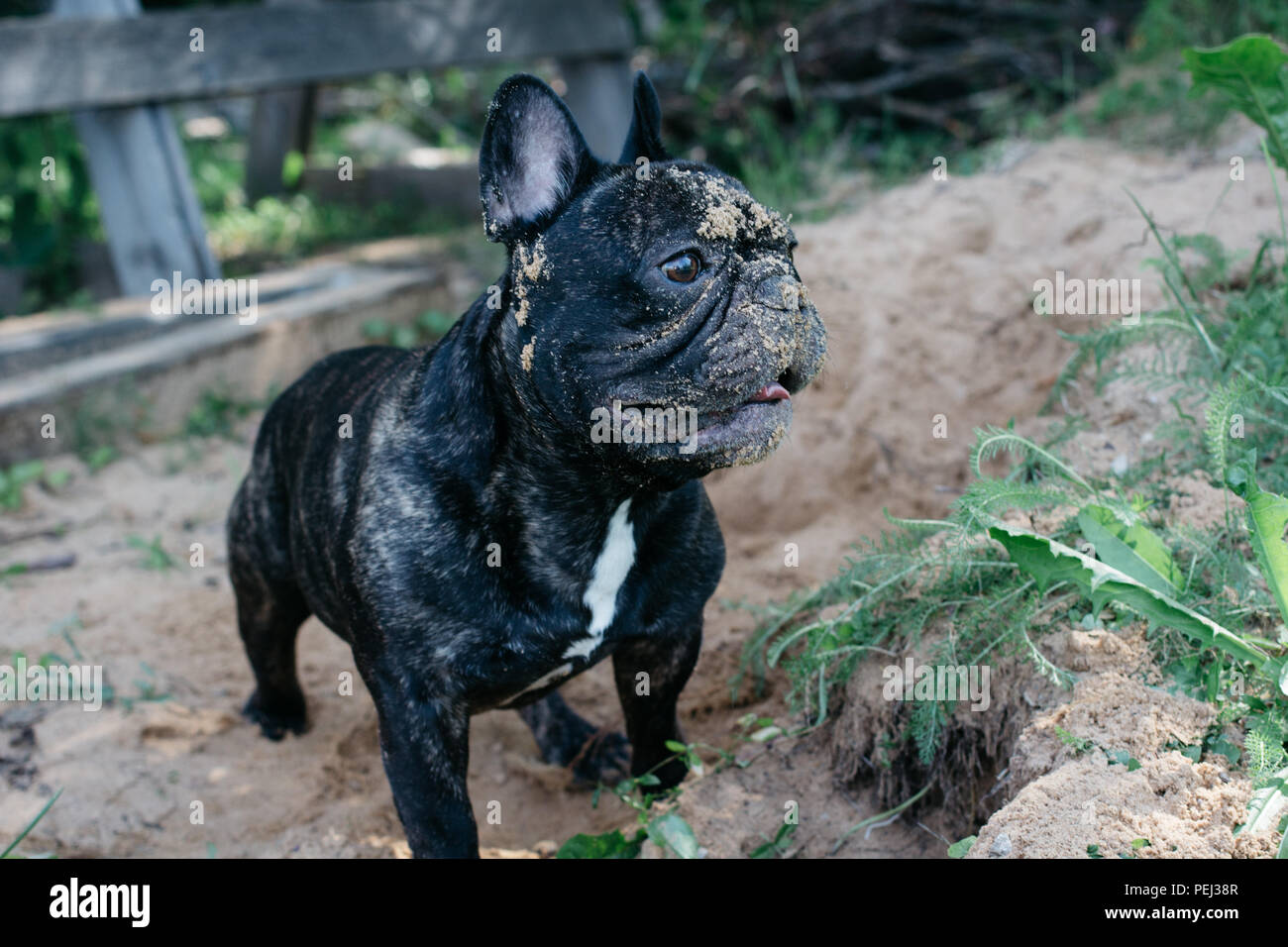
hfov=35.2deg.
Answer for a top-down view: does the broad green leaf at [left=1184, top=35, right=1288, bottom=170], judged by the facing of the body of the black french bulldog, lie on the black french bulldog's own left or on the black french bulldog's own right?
on the black french bulldog's own left

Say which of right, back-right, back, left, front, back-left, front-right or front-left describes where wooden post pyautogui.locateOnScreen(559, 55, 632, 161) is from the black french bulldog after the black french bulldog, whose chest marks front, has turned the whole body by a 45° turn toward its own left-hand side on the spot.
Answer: left

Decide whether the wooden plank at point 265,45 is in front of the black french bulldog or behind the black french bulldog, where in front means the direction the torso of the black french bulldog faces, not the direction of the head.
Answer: behind

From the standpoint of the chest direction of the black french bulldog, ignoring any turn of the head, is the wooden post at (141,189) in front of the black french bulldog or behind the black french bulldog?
behind

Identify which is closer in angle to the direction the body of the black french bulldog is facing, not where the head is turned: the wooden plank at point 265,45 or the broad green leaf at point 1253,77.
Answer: the broad green leaf

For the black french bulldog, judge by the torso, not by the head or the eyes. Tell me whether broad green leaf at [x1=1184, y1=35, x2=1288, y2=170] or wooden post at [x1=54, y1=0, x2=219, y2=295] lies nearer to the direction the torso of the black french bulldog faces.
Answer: the broad green leaf

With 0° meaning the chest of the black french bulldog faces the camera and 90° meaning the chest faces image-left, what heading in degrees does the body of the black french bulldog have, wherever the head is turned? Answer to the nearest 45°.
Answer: approximately 315°
